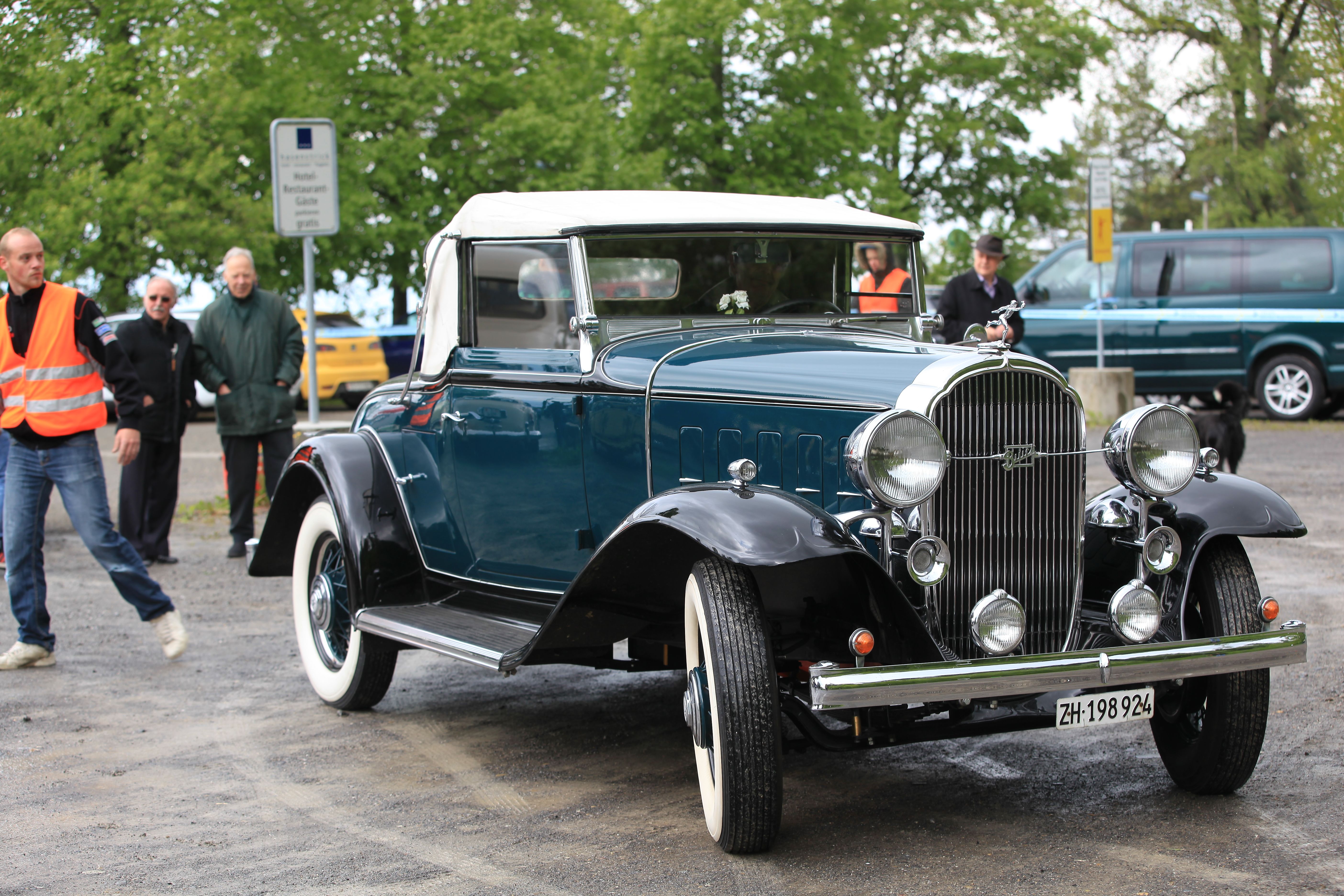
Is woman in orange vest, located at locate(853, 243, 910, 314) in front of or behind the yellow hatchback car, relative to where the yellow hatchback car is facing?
behind

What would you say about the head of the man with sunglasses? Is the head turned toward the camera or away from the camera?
toward the camera

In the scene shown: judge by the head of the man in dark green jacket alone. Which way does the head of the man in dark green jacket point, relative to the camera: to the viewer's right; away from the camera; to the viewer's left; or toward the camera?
toward the camera

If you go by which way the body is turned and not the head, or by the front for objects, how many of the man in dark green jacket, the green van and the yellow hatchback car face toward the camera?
1

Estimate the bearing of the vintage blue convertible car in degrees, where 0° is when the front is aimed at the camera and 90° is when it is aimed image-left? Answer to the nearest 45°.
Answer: approximately 315°

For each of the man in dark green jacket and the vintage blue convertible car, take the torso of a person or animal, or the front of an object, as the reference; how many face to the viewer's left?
0

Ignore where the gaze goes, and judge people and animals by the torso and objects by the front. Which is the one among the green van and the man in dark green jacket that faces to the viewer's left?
the green van

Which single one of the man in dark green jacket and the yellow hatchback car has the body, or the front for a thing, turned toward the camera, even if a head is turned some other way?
the man in dark green jacket

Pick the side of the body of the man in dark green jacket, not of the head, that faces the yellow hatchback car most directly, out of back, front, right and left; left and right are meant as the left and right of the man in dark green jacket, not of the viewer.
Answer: back

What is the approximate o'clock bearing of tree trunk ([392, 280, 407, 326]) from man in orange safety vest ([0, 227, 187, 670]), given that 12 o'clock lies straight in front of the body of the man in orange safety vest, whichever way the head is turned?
The tree trunk is roughly at 5 o'clock from the man in orange safety vest.

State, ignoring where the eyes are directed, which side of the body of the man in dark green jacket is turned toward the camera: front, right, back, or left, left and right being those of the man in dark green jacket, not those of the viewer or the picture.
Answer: front

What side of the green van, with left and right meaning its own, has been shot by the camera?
left

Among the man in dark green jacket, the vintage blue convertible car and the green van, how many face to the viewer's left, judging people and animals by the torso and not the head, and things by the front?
1

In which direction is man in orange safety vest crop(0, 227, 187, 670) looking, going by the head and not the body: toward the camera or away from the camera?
toward the camera
